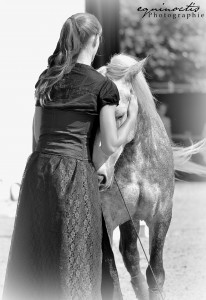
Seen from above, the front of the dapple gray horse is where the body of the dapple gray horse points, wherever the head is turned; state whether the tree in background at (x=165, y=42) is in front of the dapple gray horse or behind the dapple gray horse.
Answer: behind

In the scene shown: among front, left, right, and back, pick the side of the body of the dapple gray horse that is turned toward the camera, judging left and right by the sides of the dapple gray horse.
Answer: front

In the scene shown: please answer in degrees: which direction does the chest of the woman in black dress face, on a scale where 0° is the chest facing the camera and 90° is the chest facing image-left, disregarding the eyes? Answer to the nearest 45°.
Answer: approximately 225°

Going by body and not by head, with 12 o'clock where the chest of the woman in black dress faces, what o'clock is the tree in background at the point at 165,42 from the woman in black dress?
The tree in background is roughly at 11 o'clock from the woman in black dress.

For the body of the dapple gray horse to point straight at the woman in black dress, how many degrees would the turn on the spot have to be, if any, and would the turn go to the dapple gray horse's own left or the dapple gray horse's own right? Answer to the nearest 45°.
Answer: approximately 45° to the dapple gray horse's own right

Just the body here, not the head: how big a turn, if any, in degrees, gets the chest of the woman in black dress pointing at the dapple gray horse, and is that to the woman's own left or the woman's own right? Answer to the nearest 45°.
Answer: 0° — they already face it

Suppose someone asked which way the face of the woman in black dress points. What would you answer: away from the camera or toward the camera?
away from the camera

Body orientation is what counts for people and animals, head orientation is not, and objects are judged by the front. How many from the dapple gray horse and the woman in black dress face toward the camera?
1
